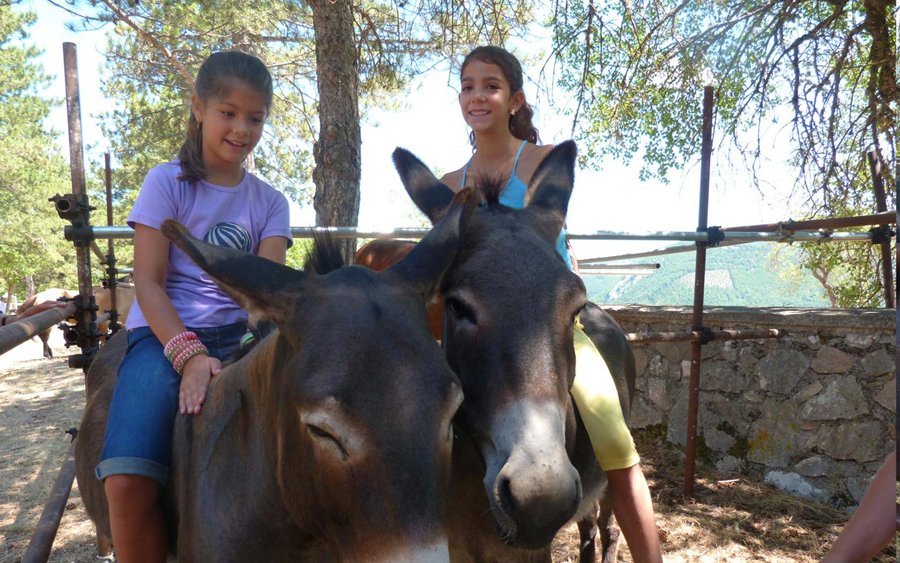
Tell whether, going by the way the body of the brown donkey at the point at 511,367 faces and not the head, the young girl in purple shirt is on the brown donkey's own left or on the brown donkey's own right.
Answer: on the brown donkey's own right

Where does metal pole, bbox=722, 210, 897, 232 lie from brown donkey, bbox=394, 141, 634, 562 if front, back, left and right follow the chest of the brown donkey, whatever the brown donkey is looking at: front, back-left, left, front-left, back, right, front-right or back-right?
back-left

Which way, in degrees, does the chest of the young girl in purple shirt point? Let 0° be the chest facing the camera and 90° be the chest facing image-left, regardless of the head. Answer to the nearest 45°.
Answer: approximately 315°

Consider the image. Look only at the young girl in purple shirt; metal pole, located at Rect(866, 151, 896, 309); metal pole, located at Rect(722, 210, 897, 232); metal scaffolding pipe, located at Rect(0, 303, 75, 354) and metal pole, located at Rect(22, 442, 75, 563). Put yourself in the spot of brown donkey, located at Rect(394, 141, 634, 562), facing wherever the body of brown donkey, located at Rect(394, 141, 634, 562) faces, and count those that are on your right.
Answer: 3

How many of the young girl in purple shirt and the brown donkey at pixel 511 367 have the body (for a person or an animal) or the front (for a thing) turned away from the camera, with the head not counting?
0

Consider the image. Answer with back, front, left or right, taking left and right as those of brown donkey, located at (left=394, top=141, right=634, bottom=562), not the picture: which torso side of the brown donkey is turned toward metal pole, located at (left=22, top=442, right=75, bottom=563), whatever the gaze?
right

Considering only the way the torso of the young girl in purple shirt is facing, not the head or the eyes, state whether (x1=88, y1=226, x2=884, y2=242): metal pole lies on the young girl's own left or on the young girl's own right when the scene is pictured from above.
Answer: on the young girl's own left

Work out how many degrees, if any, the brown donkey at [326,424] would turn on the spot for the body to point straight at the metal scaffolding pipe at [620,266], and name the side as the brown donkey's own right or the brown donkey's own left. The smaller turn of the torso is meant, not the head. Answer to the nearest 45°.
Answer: approximately 90° to the brown donkey's own left

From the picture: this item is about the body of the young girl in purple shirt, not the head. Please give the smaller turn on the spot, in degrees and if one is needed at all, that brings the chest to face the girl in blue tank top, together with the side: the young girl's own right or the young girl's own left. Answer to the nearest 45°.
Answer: approximately 45° to the young girl's own left
